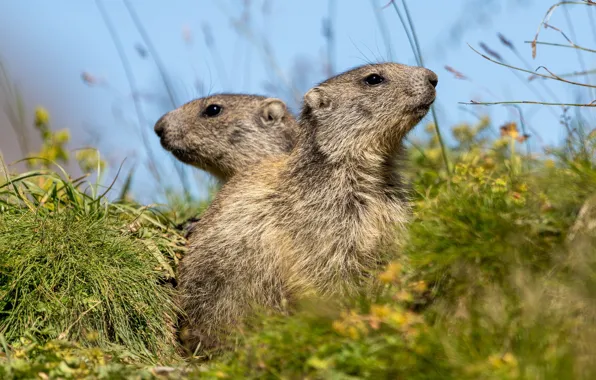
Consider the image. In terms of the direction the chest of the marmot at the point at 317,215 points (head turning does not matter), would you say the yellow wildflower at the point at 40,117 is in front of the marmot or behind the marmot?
behind

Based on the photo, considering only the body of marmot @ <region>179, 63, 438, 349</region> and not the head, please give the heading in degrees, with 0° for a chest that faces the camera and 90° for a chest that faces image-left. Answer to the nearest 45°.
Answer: approximately 270°
